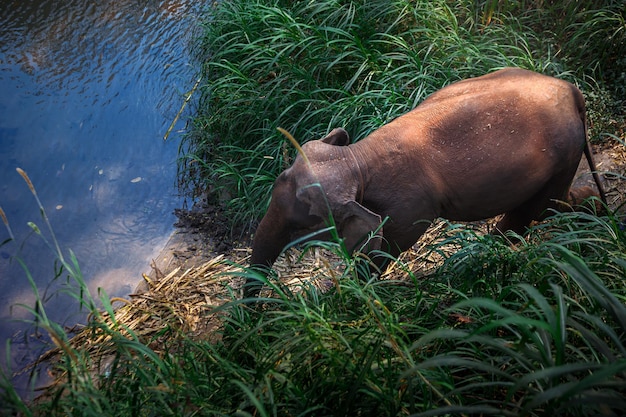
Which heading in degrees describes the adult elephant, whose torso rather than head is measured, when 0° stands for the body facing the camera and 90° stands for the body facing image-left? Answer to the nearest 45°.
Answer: approximately 45°
